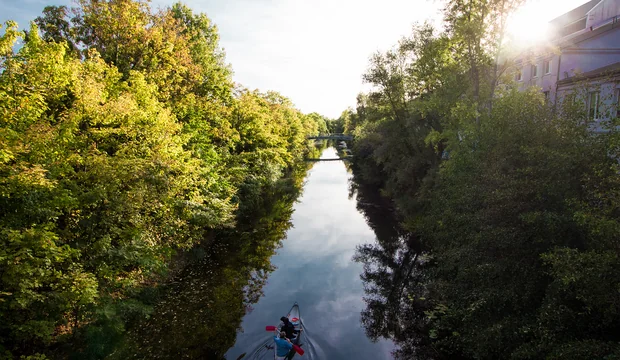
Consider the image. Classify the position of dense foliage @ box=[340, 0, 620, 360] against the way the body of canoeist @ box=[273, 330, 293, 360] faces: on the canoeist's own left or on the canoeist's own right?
on the canoeist's own right

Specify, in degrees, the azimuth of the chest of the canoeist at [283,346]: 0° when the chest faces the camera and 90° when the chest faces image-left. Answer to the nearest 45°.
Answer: approximately 180°

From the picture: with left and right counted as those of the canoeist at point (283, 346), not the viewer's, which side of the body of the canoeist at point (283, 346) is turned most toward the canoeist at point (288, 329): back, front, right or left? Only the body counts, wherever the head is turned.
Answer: front

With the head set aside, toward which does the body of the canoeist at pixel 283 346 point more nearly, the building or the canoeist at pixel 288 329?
the canoeist

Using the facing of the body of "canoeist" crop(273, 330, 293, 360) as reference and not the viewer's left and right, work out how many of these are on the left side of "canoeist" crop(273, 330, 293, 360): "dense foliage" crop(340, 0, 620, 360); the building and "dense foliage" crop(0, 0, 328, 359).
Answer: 1

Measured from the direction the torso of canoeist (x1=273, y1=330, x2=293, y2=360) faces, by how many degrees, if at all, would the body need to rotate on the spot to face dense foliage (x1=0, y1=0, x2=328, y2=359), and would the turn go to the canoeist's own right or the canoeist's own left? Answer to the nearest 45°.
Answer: approximately 90° to the canoeist's own left
